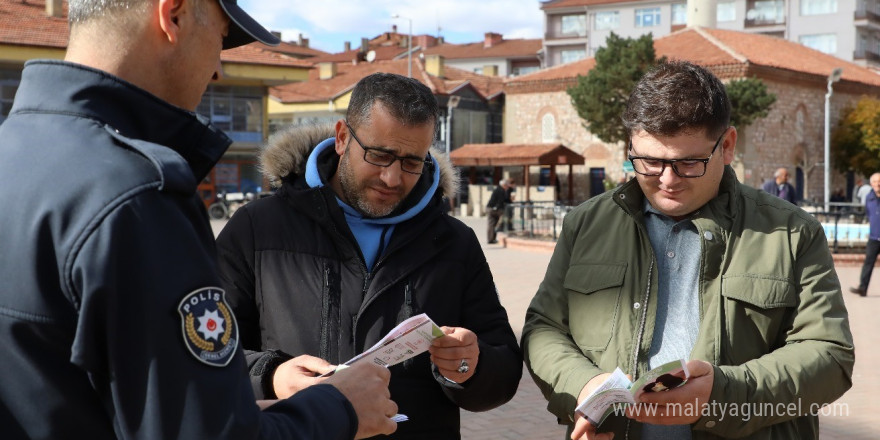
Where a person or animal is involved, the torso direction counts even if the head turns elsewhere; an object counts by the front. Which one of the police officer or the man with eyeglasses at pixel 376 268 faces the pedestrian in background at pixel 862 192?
the police officer

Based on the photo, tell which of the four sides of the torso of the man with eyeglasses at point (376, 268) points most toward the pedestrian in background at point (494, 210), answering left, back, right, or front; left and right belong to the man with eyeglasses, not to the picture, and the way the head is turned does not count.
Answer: back

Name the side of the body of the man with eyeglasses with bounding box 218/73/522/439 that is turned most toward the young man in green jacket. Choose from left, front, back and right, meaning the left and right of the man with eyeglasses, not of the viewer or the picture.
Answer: left

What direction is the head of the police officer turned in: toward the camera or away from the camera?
away from the camera

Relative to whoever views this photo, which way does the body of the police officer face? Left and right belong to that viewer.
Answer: facing away from the viewer and to the right of the viewer

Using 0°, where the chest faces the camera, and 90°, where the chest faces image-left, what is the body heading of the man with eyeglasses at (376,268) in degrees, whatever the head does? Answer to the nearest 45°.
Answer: approximately 0°

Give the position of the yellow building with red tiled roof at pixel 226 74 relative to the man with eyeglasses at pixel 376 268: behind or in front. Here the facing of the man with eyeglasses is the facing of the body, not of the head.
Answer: behind

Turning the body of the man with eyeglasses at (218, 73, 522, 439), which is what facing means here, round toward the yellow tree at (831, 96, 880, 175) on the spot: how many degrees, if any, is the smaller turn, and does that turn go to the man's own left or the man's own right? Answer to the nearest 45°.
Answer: approximately 135° to the man's own left

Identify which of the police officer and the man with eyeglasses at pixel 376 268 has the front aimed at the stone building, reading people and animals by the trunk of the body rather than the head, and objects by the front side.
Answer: the police officer

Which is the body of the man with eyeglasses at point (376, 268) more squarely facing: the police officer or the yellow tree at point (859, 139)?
the police officer

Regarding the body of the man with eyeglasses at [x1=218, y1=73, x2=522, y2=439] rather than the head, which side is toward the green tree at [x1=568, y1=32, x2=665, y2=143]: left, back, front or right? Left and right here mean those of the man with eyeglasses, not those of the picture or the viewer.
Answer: back

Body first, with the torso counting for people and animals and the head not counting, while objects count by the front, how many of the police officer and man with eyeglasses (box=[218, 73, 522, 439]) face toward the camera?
1
